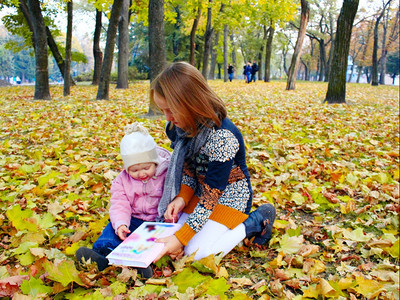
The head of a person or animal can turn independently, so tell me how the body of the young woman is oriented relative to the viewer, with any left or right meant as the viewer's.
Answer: facing the viewer and to the left of the viewer

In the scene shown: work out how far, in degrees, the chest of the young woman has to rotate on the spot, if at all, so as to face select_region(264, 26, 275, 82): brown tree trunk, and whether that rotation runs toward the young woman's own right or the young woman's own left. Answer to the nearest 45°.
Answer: approximately 135° to the young woman's own right
